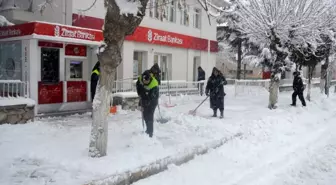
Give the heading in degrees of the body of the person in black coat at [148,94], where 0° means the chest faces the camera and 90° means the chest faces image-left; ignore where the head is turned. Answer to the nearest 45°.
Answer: approximately 0°

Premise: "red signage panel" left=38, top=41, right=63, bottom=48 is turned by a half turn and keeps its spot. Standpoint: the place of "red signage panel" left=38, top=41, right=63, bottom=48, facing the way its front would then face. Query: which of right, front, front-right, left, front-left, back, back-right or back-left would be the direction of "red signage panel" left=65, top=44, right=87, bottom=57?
right

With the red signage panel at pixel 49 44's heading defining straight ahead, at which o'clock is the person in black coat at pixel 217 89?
The person in black coat is roughly at 11 o'clock from the red signage panel.

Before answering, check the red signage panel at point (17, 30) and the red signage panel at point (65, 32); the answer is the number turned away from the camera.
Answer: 0

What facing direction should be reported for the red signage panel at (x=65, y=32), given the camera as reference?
facing the viewer and to the right of the viewer

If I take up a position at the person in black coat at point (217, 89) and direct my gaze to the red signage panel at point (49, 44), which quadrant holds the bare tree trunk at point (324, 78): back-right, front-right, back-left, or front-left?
back-right

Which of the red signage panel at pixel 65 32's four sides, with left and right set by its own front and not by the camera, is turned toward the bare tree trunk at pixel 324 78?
left

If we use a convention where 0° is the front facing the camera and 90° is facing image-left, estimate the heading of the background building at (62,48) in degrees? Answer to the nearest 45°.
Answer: approximately 315°

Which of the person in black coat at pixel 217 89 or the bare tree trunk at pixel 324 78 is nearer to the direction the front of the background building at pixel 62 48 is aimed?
the person in black coat
